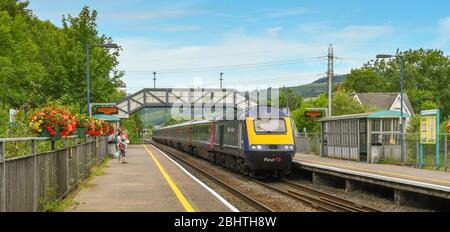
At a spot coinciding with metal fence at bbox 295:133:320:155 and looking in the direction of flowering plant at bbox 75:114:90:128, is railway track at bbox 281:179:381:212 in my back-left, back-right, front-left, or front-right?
front-left

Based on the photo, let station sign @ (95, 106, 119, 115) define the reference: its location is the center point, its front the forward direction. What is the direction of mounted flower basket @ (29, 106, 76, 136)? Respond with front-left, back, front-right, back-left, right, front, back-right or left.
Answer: front

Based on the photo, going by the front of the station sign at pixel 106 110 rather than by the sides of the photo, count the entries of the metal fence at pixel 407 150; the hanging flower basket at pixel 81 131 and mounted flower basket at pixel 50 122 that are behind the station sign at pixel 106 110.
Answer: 0

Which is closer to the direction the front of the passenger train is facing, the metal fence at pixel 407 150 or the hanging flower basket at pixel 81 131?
the metal fence

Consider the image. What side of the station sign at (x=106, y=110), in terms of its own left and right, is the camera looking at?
front

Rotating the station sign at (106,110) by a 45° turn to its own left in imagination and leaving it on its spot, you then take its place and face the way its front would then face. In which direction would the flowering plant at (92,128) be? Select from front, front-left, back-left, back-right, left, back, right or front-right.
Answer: front-right

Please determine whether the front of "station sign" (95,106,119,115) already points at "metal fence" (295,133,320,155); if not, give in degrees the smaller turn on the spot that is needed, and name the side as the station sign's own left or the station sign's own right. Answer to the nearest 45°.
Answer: approximately 90° to the station sign's own left

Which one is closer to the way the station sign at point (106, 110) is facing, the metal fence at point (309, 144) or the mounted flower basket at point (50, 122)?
the mounted flower basket

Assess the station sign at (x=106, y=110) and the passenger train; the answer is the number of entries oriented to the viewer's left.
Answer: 0

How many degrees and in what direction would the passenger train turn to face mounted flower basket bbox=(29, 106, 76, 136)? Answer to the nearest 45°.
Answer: approximately 90° to its right

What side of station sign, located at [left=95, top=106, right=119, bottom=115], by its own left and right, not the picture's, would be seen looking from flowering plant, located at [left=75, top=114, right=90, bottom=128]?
front

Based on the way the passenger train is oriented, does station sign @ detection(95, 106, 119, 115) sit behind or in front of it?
behind

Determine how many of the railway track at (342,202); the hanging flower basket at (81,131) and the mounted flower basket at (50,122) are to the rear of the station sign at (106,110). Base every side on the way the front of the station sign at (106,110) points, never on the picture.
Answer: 0

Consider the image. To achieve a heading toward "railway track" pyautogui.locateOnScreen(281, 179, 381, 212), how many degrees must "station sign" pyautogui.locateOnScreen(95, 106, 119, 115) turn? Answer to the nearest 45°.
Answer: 0° — it already faces it
